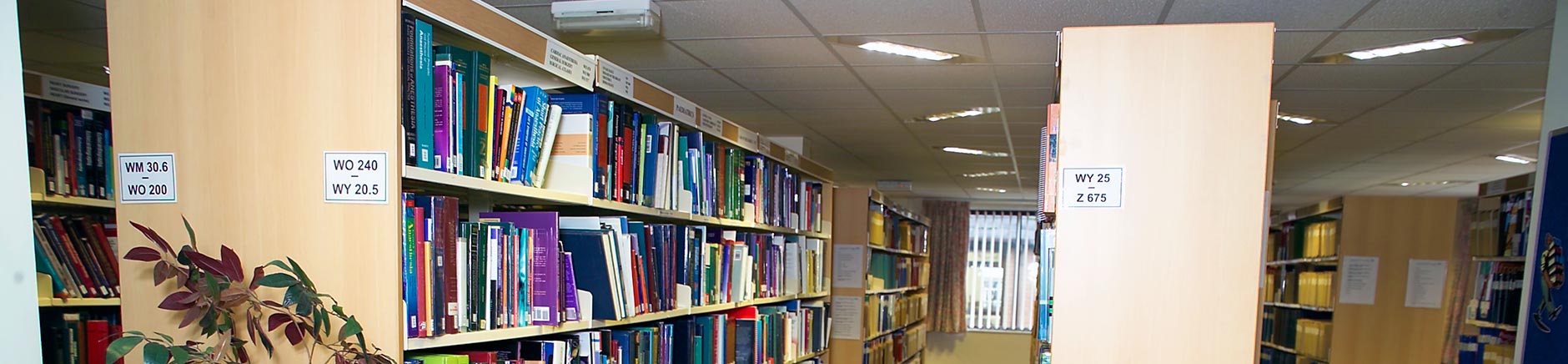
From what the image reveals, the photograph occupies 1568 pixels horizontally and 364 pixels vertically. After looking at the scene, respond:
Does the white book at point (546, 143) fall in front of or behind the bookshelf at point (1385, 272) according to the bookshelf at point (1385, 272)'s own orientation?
in front

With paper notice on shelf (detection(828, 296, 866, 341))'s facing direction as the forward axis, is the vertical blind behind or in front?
behind

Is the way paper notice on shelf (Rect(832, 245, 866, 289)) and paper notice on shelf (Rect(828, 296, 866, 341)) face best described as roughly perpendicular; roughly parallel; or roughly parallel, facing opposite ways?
roughly parallel

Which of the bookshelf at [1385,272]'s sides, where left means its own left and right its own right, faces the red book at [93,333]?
front

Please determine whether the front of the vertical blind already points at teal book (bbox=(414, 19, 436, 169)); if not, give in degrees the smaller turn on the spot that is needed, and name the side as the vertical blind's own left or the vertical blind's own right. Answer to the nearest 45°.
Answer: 0° — it already faces it

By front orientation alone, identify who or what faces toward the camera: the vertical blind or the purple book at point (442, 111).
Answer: the vertical blind

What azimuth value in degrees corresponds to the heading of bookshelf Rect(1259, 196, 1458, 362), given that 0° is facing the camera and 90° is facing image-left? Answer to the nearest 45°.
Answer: approximately 45°

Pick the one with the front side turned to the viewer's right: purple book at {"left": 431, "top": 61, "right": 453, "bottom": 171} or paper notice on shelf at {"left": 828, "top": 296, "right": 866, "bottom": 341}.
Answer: the purple book

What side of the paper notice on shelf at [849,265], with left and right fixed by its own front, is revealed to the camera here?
front

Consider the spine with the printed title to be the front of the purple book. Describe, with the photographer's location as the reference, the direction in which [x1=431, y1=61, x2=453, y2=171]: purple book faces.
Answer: facing to the right of the viewer

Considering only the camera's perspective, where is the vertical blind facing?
facing the viewer

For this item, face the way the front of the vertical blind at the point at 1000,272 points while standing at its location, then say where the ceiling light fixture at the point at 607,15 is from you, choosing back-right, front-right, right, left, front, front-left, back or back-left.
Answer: front
